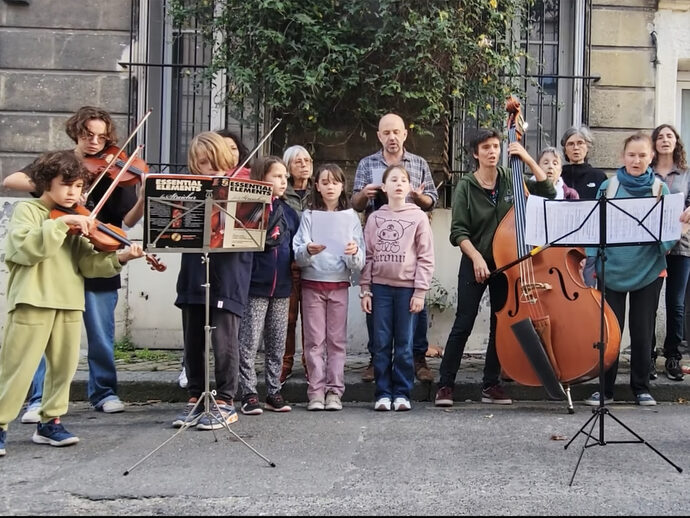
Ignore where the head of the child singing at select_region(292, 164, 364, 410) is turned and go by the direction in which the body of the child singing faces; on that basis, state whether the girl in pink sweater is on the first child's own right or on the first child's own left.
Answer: on the first child's own left

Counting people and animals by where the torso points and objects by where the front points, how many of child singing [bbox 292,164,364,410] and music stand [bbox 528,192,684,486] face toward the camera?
1

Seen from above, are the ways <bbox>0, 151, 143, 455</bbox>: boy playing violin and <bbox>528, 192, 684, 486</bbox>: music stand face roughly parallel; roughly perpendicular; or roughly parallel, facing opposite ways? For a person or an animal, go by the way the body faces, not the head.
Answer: roughly perpendicular

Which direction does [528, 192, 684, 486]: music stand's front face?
away from the camera

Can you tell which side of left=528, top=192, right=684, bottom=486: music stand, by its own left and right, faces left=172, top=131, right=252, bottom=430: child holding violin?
left

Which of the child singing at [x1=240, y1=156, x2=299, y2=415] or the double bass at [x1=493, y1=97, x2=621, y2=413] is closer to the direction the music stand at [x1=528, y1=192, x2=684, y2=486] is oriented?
the double bass

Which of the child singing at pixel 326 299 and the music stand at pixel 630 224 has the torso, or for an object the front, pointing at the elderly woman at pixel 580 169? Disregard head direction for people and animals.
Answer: the music stand
